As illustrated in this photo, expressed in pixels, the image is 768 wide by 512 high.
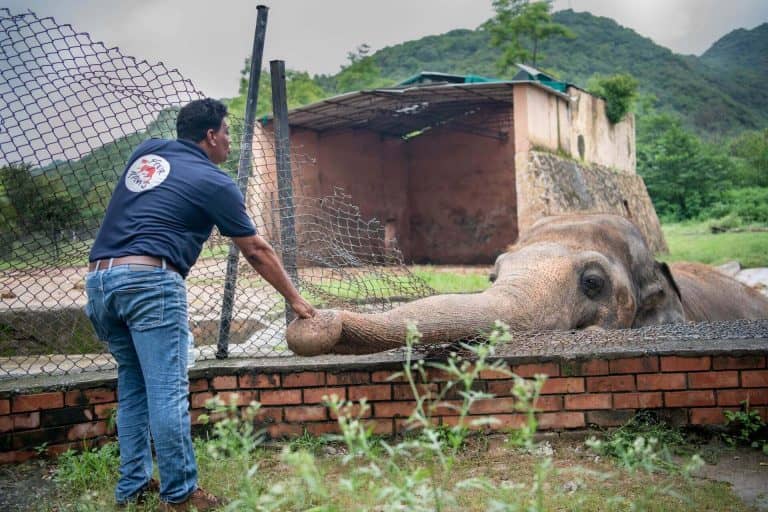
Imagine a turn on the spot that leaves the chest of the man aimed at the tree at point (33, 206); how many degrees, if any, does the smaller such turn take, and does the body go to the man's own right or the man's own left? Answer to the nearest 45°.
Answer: approximately 90° to the man's own left

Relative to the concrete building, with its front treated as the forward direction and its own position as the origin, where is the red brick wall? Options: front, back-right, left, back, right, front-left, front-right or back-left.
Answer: front-left

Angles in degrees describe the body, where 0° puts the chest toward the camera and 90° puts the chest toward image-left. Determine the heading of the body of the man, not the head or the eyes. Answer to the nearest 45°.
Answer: approximately 225°

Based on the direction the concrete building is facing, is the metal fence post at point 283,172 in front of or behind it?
in front

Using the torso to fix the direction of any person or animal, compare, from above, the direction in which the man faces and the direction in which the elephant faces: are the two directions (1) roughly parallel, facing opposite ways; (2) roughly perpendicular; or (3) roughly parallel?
roughly parallel, facing opposite ways

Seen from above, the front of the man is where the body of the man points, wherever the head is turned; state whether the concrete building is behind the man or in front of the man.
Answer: in front

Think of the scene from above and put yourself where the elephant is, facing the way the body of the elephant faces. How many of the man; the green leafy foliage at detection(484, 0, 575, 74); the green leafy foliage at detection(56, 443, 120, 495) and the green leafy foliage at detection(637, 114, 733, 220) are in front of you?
2

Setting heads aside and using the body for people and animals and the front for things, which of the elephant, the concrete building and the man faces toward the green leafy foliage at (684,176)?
the man

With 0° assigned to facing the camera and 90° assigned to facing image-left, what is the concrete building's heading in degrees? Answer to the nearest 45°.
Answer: approximately 45°

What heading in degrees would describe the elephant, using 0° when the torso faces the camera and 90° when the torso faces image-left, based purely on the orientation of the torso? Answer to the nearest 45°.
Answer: approximately 45°

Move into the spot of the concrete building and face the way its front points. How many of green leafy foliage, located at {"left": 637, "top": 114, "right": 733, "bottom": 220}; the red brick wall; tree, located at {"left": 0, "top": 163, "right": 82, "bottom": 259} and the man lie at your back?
1

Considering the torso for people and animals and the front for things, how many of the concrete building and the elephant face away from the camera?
0

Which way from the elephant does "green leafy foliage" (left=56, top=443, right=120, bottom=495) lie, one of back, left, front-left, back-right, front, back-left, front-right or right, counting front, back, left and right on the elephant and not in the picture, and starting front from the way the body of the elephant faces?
front
